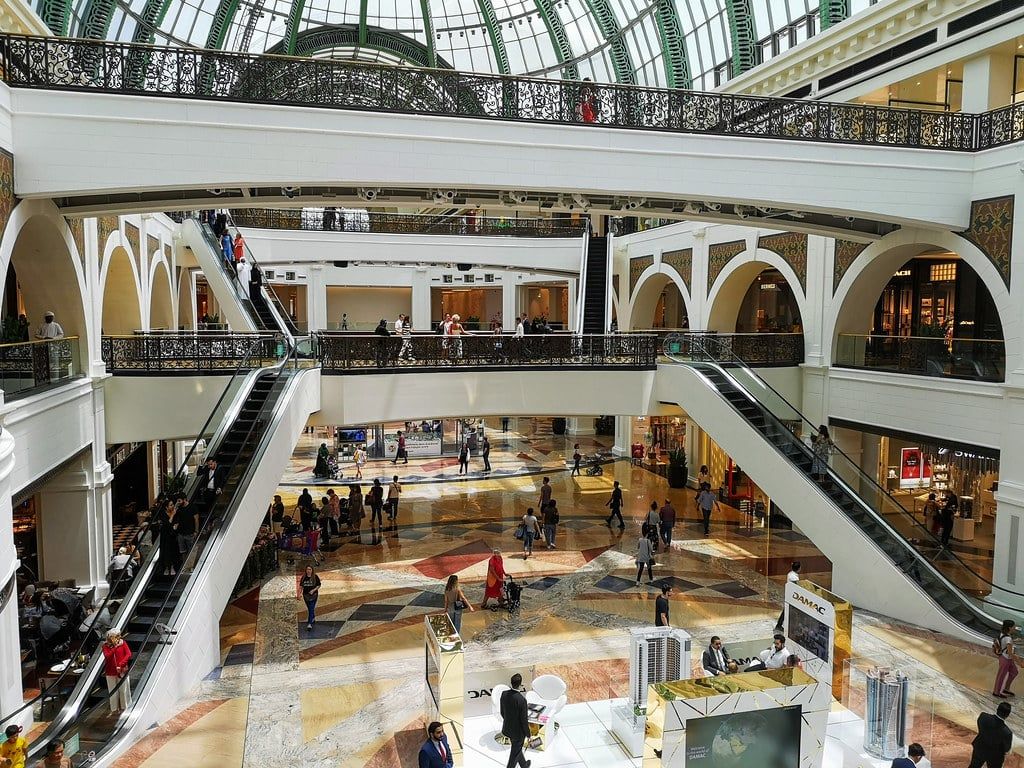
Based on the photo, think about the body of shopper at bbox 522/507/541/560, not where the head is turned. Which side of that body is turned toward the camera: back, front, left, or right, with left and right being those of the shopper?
back

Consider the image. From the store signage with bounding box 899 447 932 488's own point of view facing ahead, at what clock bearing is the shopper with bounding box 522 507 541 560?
The shopper is roughly at 2 o'clock from the store signage.

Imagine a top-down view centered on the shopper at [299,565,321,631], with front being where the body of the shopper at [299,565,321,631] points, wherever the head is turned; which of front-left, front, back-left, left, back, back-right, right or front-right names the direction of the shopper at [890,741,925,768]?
front-left

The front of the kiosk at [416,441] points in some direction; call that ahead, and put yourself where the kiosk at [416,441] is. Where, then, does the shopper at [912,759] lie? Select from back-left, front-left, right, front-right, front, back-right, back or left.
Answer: front

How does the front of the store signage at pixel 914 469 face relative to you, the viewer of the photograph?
facing the viewer and to the left of the viewer

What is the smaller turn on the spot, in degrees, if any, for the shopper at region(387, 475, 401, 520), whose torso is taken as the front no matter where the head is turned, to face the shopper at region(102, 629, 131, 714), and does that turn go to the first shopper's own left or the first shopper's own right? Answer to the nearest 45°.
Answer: approximately 180°

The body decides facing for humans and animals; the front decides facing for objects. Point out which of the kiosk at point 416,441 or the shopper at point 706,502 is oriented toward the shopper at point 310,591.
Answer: the kiosk

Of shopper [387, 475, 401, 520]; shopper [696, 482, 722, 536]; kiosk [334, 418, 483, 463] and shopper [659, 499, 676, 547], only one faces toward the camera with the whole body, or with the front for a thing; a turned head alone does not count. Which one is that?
the kiosk

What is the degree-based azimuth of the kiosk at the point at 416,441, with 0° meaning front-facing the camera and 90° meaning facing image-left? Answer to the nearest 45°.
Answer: approximately 0°
